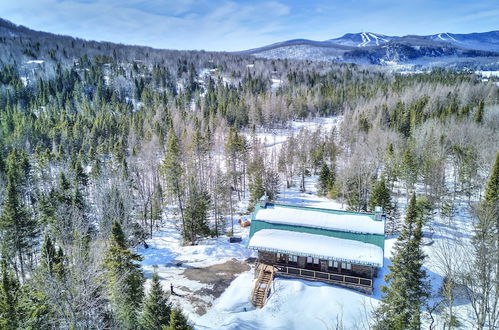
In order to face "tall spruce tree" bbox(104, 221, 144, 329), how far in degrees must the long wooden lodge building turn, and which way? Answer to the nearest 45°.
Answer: approximately 45° to its right

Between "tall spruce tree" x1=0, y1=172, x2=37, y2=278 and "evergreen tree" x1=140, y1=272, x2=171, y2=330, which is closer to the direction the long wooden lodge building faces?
the evergreen tree

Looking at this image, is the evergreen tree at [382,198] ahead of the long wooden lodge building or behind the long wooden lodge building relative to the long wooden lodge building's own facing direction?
behind

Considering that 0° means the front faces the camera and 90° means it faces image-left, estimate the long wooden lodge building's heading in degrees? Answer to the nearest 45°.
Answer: approximately 0°

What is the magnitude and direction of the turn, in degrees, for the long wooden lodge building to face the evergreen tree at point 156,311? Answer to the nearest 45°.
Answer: approximately 45° to its right

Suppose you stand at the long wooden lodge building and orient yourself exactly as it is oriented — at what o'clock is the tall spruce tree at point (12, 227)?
The tall spruce tree is roughly at 3 o'clock from the long wooden lodge building.

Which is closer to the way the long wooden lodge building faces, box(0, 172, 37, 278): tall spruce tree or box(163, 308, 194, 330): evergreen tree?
the evergreen tree

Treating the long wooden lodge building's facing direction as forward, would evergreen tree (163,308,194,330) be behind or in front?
in front
